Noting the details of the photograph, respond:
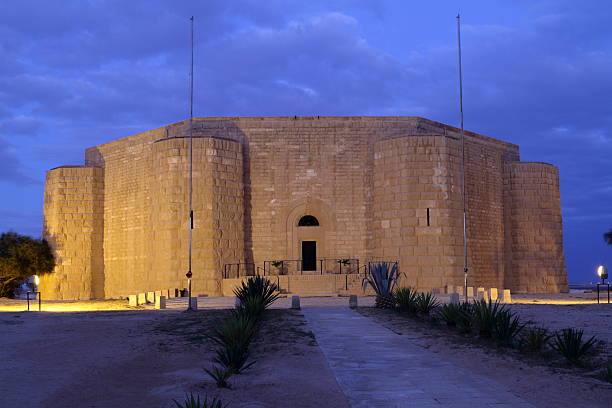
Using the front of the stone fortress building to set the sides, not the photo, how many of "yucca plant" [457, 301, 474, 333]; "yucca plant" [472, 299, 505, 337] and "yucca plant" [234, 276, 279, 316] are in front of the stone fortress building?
3

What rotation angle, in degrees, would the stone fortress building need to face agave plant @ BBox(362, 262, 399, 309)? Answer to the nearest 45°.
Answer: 0° — it already faces it

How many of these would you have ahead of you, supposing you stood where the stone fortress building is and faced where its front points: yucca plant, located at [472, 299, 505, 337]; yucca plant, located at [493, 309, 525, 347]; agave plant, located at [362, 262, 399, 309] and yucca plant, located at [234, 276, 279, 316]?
4

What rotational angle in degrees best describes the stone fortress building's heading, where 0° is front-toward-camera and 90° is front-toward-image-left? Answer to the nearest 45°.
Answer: approximately 0°

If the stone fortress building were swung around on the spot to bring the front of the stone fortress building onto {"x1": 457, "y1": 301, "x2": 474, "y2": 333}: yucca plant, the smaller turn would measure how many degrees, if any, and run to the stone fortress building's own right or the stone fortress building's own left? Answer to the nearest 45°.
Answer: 0° — it already faces it

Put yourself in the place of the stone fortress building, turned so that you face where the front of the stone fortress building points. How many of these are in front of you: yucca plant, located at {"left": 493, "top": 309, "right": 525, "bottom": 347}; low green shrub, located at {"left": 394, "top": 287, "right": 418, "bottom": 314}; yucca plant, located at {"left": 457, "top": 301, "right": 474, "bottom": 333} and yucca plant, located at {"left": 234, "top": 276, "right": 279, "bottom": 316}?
4

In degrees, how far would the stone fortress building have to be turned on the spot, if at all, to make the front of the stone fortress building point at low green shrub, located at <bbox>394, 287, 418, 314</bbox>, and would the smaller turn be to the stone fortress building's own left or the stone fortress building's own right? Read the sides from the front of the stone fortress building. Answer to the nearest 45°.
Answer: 0° — it already faces it

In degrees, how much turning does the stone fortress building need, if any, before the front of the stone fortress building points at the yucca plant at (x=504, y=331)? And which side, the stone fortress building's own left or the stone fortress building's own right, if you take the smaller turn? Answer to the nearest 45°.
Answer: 0° — it already faces it
